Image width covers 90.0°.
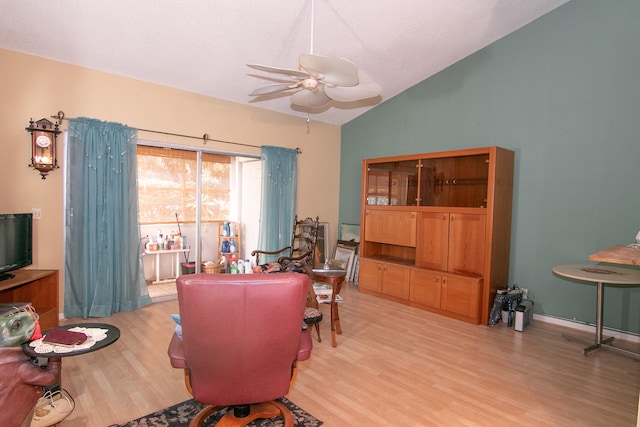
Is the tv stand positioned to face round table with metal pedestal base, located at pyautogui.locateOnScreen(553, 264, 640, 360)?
yes

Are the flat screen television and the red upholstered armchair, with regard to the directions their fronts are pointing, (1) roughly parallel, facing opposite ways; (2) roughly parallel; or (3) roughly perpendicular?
roughly perpendicular

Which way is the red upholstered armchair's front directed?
away from the camera

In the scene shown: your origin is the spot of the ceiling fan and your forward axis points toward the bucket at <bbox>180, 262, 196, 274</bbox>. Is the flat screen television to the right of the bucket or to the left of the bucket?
left

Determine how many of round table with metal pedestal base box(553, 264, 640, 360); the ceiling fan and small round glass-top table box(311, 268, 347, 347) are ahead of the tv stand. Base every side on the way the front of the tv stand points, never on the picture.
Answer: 3

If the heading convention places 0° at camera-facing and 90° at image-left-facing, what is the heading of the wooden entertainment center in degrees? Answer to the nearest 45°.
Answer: approximately 45°

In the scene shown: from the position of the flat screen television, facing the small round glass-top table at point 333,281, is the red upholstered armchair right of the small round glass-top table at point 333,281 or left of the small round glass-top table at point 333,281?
right

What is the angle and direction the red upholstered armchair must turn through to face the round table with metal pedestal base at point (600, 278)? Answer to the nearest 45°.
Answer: approximately 90° to its right

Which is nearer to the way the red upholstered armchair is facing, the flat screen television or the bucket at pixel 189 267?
the bucket

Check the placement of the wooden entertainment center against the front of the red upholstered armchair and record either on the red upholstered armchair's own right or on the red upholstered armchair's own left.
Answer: on the red upholstered armchair's own right

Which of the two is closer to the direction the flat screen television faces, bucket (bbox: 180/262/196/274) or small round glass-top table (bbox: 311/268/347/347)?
the small round glass-top table

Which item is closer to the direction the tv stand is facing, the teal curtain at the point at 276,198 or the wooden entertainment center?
the wooden entertainment center

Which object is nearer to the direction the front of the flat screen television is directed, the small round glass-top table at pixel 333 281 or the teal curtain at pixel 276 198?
the small round glass-top table
